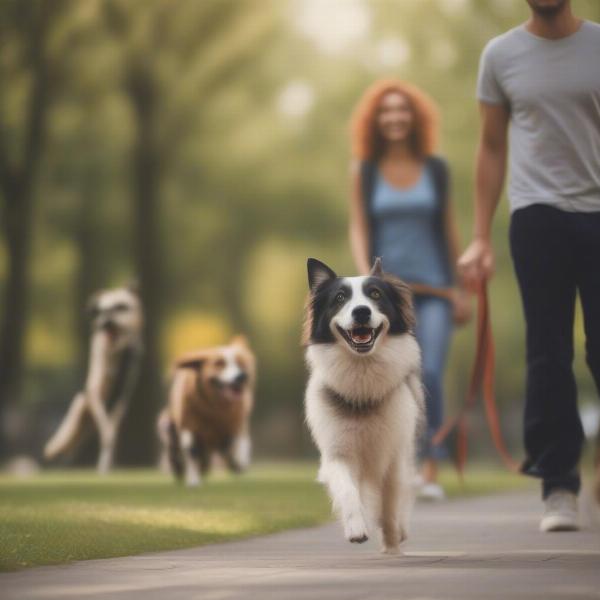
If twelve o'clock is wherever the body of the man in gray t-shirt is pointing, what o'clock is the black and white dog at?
The black and white dog is roughly at 2 o'clock from the man in gray t-shirt.

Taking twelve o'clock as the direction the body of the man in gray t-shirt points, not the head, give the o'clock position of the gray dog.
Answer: The gray dog is roughly at 5 o'clock from the man in gray t-shirt.

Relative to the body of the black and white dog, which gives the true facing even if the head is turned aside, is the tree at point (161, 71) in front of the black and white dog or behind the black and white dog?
behind

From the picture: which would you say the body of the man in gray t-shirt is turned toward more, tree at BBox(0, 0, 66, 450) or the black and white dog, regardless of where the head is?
the black and white dog

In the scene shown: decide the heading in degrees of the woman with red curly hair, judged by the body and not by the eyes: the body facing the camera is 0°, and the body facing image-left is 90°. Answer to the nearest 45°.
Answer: approximately 0°

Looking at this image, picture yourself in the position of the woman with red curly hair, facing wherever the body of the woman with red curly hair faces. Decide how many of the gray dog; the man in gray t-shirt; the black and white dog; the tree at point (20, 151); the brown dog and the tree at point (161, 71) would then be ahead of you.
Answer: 2

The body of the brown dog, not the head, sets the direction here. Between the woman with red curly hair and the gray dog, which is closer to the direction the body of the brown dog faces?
the woman with red curly hair

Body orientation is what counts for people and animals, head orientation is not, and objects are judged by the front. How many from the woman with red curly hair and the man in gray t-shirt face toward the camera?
2

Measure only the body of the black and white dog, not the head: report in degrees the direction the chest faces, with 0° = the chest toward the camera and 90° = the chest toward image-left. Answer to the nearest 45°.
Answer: approximately 0°

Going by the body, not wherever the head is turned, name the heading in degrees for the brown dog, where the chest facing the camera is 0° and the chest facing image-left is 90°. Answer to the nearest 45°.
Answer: approximately 315°

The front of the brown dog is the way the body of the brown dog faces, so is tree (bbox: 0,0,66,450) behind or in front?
behind
